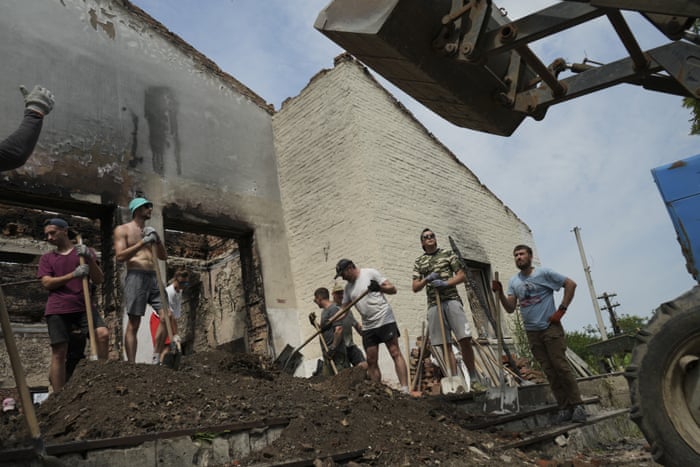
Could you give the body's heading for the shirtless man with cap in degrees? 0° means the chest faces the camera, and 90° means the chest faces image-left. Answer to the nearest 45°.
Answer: approximately 315°

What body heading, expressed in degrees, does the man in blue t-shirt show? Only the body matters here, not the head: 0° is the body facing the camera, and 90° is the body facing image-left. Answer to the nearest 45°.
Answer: approximately 45°

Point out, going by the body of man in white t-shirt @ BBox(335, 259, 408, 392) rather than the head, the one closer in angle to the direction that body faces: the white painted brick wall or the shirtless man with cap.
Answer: the shirtless man with cap

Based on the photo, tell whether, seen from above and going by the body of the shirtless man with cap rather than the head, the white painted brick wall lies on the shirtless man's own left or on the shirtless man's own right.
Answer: on the shirtless man's own left

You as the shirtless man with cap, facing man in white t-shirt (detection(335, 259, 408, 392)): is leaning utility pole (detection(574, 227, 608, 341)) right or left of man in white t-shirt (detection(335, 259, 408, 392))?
left

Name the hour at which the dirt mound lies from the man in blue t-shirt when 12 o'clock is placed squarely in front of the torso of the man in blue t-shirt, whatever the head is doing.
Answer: The dirt mound is roughly at 12 o'clock from the man in blue t-shirt.
